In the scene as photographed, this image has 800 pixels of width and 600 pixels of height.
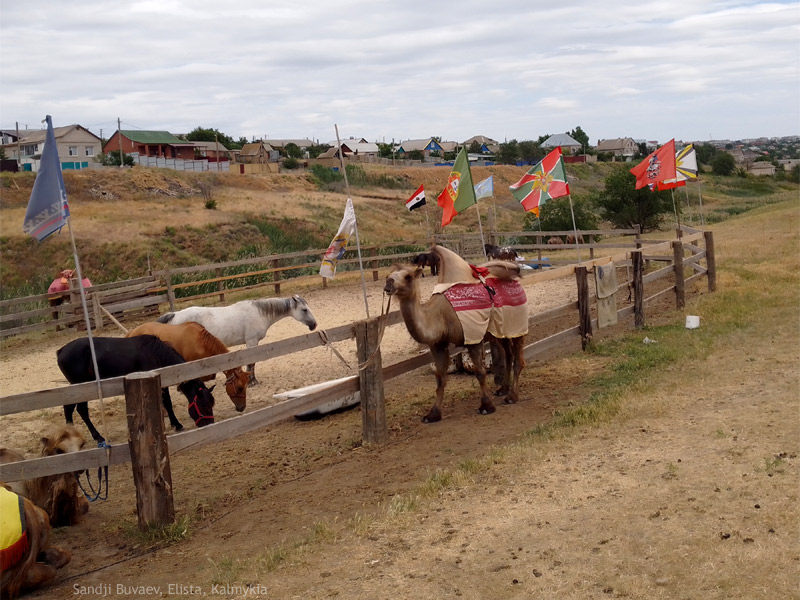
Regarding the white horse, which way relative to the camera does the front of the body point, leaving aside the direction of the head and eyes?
to the viewer's right

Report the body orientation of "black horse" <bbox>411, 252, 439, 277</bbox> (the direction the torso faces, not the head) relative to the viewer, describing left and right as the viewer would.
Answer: facing to the left of the viewer

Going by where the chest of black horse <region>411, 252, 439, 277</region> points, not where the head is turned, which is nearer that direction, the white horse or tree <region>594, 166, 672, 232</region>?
the white horse

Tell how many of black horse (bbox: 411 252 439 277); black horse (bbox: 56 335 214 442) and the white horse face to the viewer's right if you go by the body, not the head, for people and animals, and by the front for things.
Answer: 2

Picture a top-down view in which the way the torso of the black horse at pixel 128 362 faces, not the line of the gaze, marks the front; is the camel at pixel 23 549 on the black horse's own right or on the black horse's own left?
on the black horse's own right

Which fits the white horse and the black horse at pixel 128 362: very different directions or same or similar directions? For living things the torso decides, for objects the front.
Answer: same or similar directions

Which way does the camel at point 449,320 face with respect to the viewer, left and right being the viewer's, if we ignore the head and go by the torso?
facing the viewer and to the left of the viewer

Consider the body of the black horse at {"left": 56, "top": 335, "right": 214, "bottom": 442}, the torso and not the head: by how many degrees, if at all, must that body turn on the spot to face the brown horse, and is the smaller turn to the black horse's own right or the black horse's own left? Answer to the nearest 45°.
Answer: approximately 45° to the black horse's own left

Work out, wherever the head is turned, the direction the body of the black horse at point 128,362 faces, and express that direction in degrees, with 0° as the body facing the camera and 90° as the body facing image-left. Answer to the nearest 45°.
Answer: approximately 270°

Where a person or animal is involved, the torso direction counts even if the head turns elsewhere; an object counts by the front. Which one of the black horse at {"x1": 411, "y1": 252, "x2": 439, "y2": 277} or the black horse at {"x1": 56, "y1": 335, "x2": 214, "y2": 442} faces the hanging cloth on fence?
the black horse at {"x1": 56, "y1": 335, "x2": 214, "y2": 442}

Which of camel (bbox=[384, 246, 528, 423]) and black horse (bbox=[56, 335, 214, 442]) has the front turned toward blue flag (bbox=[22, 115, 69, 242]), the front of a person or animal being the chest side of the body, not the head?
the camel
